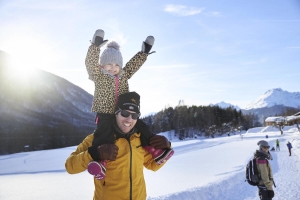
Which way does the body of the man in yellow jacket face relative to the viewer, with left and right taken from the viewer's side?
facing the viewer and to the right of the viewer
